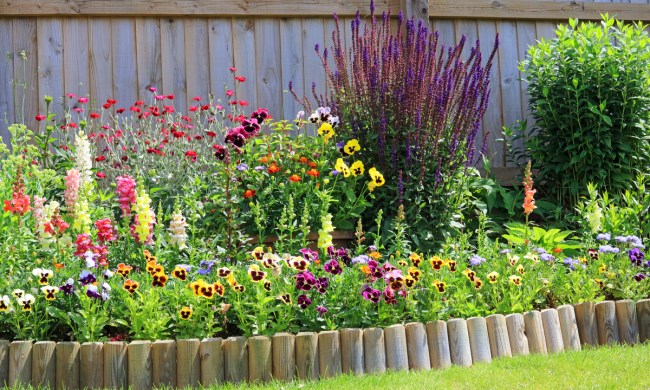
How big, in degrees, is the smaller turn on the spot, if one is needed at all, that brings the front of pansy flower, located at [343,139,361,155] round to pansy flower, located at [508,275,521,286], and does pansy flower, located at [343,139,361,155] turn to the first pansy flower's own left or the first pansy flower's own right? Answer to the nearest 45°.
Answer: approximately 45° to the first pansy flower's own left

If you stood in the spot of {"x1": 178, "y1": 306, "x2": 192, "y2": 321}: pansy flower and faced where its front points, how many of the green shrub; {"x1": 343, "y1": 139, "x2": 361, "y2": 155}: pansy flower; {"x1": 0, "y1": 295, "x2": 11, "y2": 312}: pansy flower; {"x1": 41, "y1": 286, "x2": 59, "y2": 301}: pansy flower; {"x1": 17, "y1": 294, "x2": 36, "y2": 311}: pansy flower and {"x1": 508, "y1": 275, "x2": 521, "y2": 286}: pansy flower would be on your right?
3

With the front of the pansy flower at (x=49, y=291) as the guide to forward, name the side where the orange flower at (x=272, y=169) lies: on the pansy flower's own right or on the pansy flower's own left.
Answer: on the pansy flower's own left

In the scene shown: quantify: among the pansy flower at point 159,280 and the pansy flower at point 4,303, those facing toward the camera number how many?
2

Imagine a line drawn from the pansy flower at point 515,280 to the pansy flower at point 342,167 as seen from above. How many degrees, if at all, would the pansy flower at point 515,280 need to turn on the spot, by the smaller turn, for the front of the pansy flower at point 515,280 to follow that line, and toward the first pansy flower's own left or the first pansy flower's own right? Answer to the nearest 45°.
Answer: approximately 135° to the first pansy flower's own right

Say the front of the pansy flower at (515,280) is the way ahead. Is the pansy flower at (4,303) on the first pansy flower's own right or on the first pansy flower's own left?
on the first pansy flower's own right

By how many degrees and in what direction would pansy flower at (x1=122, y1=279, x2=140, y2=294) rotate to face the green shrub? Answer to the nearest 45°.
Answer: approximately 135° to its left

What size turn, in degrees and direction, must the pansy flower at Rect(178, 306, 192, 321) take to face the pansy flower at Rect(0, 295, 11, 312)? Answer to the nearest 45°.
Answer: approximately 90° to its right

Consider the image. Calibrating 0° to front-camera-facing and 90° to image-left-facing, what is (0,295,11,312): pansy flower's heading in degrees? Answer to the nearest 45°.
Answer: approximately 0°

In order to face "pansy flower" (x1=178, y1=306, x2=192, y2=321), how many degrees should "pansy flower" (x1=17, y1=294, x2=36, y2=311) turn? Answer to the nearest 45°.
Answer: approximately 90° to its left

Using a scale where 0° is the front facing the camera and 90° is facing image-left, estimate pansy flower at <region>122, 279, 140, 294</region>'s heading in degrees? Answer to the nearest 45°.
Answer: approximately 0°
